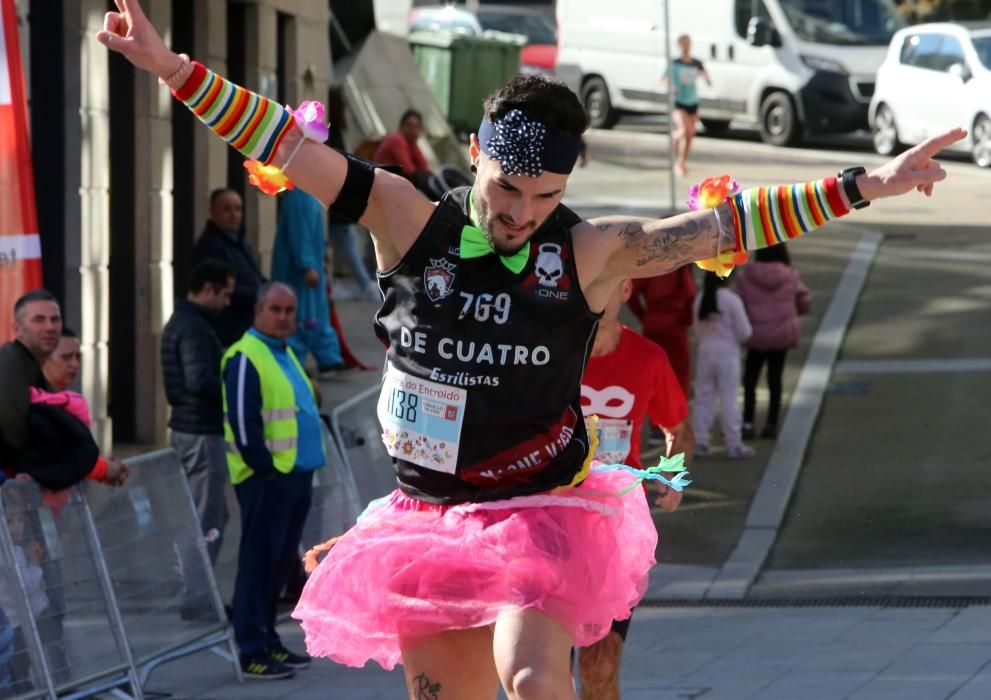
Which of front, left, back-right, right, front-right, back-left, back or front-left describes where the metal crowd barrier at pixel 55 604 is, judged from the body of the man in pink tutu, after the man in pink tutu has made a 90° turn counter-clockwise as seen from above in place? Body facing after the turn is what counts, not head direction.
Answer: back-left

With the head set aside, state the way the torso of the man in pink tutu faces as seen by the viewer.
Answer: toward the camera

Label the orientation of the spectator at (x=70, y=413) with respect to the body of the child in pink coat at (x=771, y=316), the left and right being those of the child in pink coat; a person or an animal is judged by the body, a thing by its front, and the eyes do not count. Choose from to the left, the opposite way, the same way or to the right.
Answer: to the right

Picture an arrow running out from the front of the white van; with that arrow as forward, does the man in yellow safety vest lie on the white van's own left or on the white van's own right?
on the white van's own right

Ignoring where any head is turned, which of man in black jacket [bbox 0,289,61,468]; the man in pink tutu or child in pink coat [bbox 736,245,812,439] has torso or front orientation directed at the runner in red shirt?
the man in black jacket

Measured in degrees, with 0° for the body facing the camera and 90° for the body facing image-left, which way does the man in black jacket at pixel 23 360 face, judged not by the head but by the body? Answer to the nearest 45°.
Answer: approximately 315°

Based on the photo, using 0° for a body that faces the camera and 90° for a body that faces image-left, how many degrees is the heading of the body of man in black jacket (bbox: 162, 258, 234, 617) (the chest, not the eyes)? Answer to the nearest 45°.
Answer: approximately 270°

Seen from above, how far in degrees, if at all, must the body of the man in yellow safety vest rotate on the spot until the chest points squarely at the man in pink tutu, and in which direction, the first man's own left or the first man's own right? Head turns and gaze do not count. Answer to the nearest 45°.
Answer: approximately 45° to the first man's own right

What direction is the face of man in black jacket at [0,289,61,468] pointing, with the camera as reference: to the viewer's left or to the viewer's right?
to the viewer's right

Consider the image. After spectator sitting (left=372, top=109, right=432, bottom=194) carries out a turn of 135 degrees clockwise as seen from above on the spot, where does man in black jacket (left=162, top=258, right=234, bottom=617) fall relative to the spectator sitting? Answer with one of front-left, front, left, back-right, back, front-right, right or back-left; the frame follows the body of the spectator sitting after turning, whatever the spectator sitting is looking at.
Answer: left

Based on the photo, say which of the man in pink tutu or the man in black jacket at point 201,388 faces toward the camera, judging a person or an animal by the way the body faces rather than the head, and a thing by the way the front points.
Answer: the man in pink tutu

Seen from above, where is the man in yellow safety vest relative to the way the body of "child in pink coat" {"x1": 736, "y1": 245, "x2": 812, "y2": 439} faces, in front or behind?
behind

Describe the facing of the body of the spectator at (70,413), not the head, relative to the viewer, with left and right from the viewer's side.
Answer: facing the viewer and to the right of the viewer

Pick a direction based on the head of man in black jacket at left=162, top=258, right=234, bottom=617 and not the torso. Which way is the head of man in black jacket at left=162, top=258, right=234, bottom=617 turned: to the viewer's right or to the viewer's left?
to the viewer's right

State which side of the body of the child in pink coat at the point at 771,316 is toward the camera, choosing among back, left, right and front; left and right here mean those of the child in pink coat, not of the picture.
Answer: back

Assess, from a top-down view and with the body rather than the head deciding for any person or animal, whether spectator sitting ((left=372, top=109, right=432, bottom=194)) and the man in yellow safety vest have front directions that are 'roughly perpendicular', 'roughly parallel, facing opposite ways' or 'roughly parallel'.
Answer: roughly parallel
